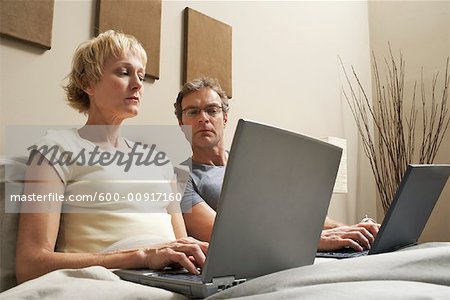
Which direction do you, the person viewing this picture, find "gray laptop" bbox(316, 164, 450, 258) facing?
facing away from the viewer and to the left of the viewer

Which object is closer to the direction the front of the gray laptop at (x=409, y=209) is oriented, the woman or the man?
the man

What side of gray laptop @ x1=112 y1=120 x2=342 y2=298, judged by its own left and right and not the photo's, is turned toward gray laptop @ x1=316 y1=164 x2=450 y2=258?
right

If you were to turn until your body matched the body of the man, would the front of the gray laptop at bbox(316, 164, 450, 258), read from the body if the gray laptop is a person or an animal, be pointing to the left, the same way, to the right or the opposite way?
the opposite way

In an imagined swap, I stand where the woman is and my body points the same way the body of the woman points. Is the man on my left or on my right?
on my left

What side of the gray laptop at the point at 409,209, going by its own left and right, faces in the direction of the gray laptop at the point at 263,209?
left

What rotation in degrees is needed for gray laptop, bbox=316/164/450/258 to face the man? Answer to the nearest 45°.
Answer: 0° — it already faces them

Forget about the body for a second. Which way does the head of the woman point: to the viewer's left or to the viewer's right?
to the viewer's right

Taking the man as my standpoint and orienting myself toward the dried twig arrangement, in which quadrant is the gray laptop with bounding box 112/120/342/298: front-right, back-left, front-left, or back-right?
back-right

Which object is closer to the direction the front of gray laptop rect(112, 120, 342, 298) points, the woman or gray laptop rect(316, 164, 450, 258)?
the woman

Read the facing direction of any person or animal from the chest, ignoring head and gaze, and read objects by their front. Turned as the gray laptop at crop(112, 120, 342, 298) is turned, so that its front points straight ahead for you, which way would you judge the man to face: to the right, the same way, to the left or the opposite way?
the opposite way
